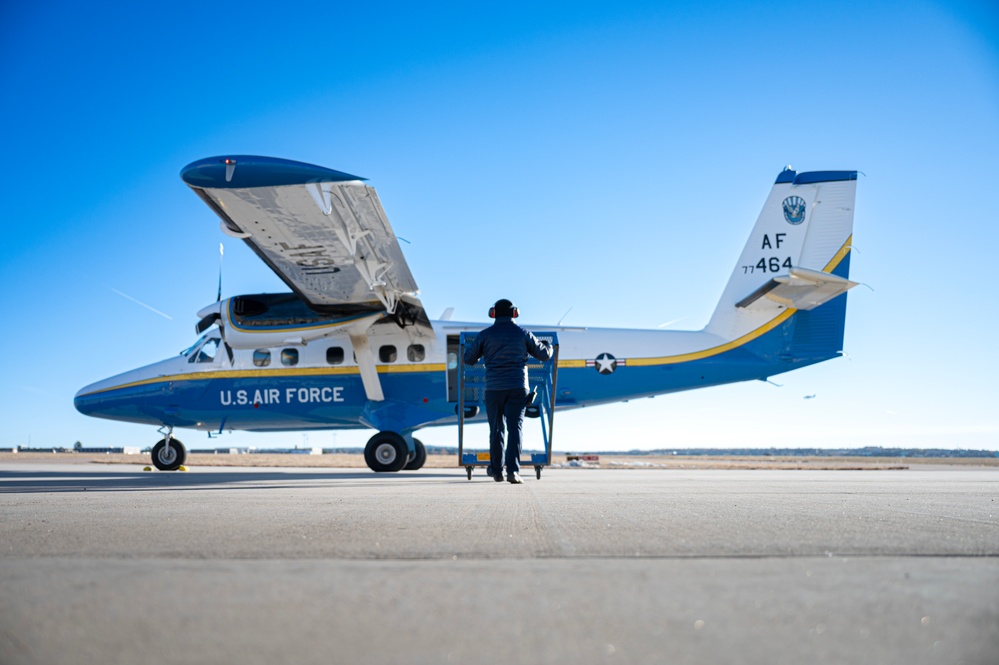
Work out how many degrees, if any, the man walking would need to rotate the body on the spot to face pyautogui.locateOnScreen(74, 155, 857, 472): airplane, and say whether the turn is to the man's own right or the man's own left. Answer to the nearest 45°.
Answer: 0° — they already face it

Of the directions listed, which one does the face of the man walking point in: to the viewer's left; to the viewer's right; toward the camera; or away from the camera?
away from the camera

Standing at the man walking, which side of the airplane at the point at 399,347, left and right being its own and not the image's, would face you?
left

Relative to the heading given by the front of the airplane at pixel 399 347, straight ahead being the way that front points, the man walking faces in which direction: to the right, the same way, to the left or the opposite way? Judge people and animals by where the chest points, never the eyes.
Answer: to the right

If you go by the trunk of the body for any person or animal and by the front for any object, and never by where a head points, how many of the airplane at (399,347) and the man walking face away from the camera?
1

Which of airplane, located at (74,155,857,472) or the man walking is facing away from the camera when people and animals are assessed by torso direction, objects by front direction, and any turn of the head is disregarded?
the man walking

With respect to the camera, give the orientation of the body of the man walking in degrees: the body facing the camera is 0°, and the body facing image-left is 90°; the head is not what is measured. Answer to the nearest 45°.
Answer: approximately 180°

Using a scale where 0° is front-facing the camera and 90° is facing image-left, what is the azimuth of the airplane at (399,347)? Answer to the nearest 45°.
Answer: approximately 90°
